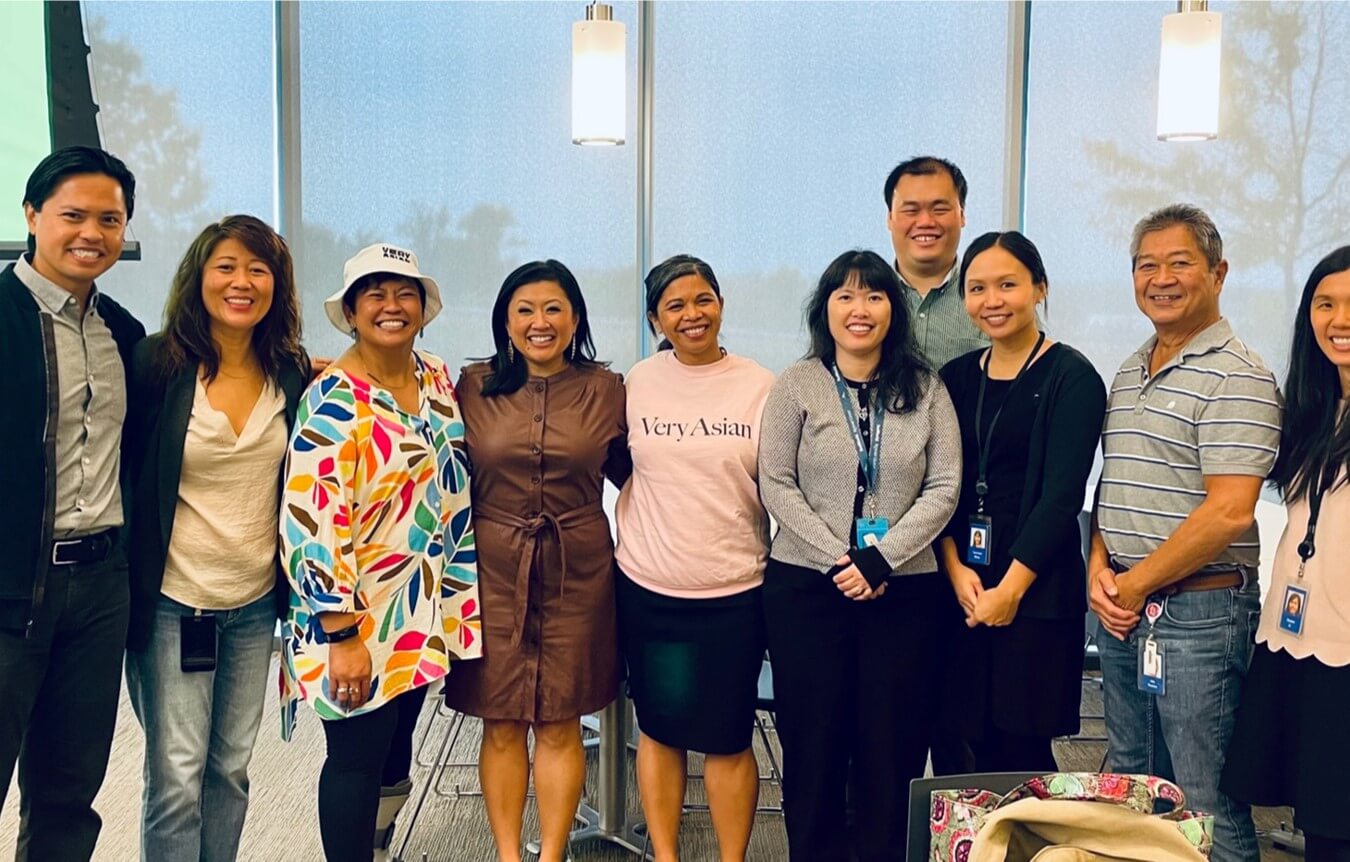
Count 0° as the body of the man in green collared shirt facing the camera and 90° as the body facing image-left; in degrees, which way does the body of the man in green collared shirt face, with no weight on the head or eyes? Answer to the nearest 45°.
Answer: approximately 0°

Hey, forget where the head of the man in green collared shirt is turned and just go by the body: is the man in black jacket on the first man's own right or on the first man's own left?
on the first man's own right

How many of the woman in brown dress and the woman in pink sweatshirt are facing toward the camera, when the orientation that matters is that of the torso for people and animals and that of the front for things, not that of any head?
2

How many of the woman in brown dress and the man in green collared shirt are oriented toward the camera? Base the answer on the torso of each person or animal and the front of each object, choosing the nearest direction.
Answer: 2

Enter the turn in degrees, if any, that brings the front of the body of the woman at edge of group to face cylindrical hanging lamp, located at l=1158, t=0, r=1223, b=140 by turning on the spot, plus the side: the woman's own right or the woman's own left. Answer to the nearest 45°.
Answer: approximately 135° to the woman's own right

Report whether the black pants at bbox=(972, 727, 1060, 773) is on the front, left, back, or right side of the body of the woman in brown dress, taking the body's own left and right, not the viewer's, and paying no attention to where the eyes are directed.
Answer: left
